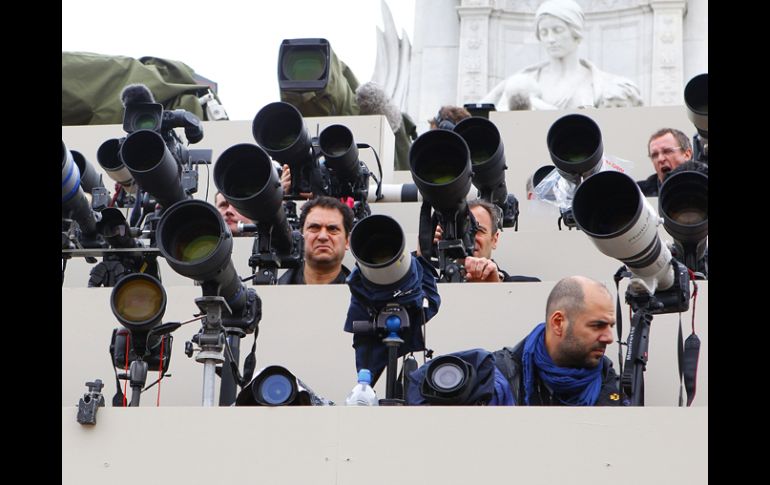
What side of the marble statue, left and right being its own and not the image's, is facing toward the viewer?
front

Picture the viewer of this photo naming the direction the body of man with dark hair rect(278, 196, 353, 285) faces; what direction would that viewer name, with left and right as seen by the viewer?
facing the viewer

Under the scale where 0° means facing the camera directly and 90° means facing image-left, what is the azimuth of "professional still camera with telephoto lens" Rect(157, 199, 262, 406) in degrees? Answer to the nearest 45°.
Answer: approximately 45°

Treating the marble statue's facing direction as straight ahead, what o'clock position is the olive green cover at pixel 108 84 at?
The olive green cover is roughly at 2 o'clock from the marble statue.

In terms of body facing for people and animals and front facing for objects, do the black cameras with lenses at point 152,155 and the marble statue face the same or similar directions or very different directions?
same or similar directions

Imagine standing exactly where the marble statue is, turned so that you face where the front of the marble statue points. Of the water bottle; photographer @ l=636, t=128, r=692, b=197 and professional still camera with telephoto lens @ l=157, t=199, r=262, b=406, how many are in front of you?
3

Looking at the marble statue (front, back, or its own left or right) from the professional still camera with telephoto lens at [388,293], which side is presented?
front

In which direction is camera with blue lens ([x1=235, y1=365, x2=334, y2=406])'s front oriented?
toward the camera

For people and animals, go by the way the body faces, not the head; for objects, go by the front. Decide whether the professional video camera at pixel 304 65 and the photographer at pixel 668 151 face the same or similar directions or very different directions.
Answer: same or similar directions
